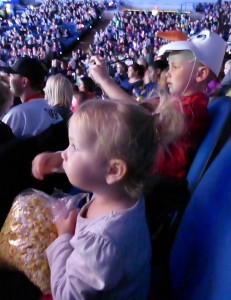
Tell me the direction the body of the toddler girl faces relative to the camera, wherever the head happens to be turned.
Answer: to the viewer's left

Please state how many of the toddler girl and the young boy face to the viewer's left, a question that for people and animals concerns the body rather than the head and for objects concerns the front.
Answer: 2

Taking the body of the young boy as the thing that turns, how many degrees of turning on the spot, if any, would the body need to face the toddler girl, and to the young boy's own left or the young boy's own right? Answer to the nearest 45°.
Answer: approximately 90° to the young boy's own left

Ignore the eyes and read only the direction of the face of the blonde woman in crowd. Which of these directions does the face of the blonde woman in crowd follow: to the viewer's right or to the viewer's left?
to the viewer's left

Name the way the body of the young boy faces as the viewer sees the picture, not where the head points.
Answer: to the viewer's left

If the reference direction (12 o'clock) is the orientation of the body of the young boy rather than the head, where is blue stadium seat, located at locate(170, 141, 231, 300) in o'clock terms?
The blue stadium seat is roughly at 9 o'clock from the young boy.

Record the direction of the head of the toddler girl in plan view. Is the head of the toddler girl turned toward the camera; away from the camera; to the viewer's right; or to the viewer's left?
to the viewer's left

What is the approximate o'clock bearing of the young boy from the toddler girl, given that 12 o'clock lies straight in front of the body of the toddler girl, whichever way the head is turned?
The young boy is roughly at 4 o'clock from the toddler girl.

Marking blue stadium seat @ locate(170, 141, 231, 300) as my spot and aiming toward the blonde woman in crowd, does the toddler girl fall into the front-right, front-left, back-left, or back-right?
front-left

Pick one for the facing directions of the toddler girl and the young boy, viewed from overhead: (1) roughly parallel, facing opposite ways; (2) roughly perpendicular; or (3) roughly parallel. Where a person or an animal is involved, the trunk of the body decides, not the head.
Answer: roughly parallel
